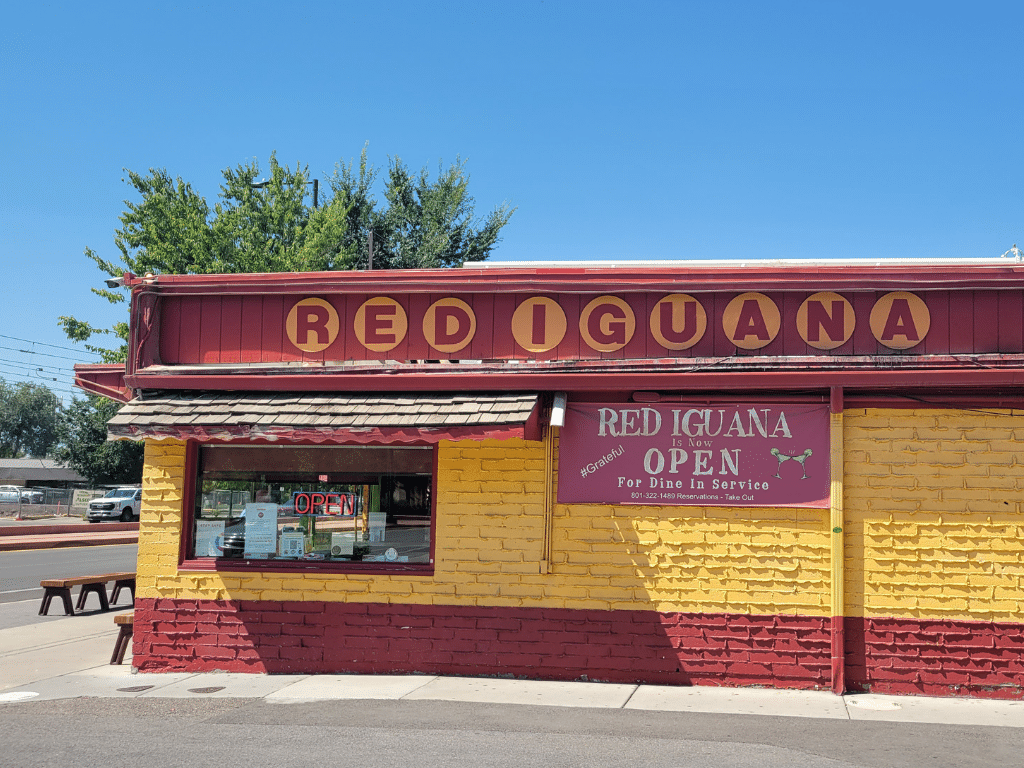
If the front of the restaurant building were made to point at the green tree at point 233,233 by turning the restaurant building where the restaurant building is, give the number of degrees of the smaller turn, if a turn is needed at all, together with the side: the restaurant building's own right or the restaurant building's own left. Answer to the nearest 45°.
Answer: approximately 135° to the restaurant building's own right

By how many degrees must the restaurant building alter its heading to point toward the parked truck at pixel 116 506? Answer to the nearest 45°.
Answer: approximately 135° to its right

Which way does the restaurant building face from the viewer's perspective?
toward the camera

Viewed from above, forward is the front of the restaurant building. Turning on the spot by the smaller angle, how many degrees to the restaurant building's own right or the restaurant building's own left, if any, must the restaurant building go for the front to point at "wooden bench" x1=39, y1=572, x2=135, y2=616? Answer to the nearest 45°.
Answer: approximately 135° to the restaurant building's own right

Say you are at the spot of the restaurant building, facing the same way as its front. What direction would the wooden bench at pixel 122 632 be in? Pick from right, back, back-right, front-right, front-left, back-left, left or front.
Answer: right

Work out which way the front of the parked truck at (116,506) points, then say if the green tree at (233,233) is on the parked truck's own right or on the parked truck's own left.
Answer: on the parked truck's own left

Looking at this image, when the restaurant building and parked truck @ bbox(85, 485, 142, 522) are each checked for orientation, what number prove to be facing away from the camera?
0

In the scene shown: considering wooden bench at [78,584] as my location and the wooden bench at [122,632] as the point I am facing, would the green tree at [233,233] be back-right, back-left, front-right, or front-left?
back-left
